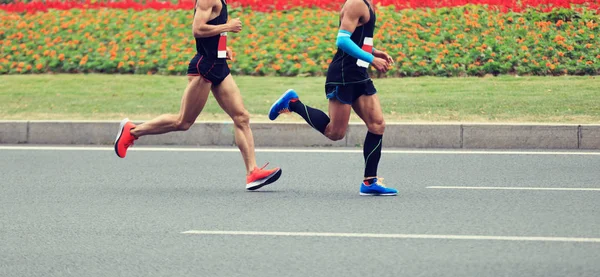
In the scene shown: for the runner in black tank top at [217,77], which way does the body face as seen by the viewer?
to the viewer's right

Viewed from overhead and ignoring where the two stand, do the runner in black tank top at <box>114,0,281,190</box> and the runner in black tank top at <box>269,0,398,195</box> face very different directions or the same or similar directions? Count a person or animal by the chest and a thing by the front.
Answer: same or similar directions

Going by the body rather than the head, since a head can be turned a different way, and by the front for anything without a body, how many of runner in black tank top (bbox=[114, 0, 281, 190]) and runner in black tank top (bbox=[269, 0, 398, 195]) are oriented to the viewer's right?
2

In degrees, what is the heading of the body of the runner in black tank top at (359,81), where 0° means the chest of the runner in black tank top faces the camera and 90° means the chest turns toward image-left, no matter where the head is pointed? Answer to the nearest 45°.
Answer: approximately 270°

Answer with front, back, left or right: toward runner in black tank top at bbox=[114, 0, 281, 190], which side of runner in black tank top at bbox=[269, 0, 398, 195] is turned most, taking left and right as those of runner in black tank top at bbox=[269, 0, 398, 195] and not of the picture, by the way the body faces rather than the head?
back
